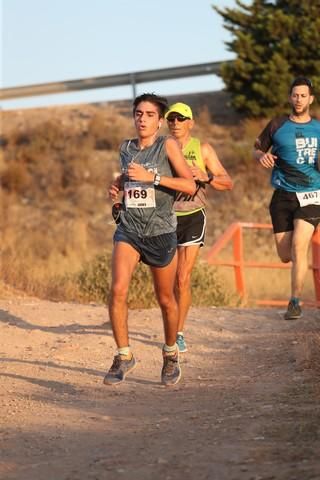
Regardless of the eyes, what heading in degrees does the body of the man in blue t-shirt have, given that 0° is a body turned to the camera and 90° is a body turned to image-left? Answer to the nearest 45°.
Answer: approximately 0°

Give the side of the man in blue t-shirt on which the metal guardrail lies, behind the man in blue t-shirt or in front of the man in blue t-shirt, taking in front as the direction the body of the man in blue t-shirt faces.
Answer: behind

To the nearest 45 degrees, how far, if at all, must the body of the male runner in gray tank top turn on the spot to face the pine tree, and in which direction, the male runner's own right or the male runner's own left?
approximately 135° to the male runner's own right

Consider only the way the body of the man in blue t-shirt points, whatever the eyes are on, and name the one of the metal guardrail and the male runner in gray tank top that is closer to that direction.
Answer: the male runner in gray tank top

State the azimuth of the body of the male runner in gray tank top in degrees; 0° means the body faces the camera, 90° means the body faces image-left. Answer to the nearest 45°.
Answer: approximately 45°

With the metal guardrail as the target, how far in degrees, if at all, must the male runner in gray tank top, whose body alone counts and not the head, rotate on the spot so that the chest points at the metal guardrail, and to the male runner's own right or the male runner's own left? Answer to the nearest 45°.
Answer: approximately 135° to the male runner's own right

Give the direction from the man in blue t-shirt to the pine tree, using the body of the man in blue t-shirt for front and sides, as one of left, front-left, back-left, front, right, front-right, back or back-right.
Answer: back

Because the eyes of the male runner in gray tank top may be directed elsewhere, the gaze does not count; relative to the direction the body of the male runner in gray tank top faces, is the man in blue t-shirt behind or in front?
behind
